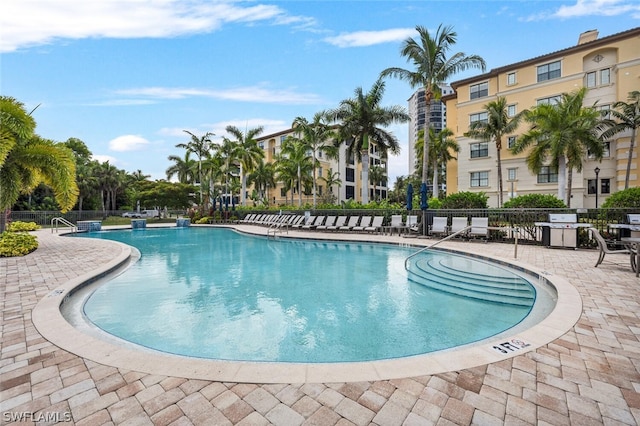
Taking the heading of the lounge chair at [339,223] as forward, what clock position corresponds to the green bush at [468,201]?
The green bush is roughly at 8 o'clock from the lounge chair.

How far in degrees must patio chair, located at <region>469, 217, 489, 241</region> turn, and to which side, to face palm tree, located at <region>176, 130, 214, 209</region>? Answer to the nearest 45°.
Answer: approximately 90° to its right

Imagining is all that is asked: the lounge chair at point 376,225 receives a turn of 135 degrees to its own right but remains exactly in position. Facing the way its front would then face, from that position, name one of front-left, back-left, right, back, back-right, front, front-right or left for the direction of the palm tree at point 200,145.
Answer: front-left

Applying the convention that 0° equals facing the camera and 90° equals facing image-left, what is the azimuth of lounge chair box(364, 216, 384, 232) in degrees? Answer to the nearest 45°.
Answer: approximately 45°

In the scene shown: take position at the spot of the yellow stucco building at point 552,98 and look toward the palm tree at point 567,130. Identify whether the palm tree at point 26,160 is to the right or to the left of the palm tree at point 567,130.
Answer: right

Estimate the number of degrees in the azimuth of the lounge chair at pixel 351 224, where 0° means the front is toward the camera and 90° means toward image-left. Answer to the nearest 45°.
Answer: approximately 45°
